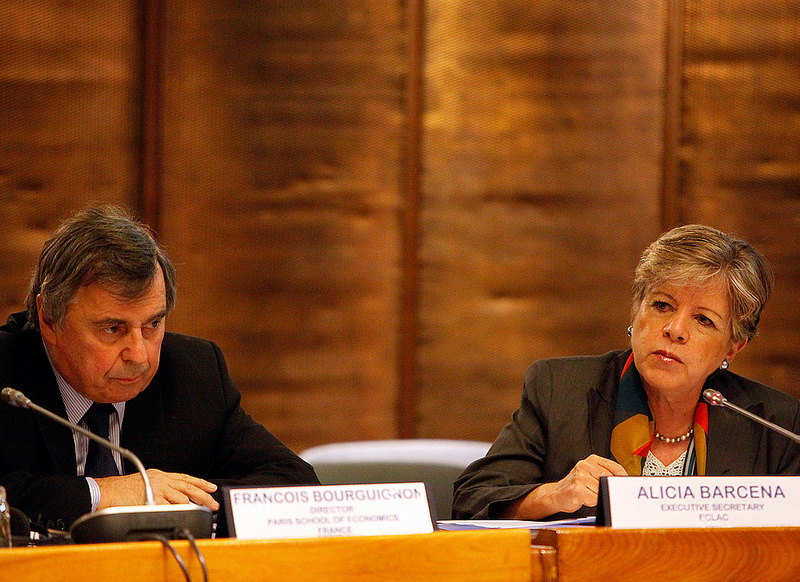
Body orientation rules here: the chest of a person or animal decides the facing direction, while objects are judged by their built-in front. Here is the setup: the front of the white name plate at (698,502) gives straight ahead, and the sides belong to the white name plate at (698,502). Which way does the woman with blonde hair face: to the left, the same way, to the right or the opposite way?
the same way

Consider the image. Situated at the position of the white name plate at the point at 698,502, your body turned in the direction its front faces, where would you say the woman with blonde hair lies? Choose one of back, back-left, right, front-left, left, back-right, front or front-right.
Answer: back

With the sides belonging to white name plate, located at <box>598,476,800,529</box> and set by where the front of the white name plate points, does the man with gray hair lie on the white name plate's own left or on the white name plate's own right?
on the white name plate's own right

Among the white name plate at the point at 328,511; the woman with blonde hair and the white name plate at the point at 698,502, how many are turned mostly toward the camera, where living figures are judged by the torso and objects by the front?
3

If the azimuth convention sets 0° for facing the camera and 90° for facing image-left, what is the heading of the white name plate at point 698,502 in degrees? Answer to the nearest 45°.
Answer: approximately 0°

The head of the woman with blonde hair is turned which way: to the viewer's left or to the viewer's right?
to the viewer's left

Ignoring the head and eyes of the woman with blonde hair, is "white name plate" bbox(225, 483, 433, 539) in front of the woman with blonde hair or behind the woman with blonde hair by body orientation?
in front

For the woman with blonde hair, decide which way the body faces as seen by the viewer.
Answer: toward the camera

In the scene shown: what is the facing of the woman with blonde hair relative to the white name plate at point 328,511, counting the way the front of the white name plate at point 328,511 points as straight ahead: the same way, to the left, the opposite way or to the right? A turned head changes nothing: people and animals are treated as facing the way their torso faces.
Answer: the same way

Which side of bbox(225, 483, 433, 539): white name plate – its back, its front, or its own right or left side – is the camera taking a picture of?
front

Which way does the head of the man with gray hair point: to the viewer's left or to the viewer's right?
to the viewer's right

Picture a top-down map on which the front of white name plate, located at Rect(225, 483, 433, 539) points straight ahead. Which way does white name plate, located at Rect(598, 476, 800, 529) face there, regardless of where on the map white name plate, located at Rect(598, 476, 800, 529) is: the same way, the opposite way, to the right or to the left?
the same way
